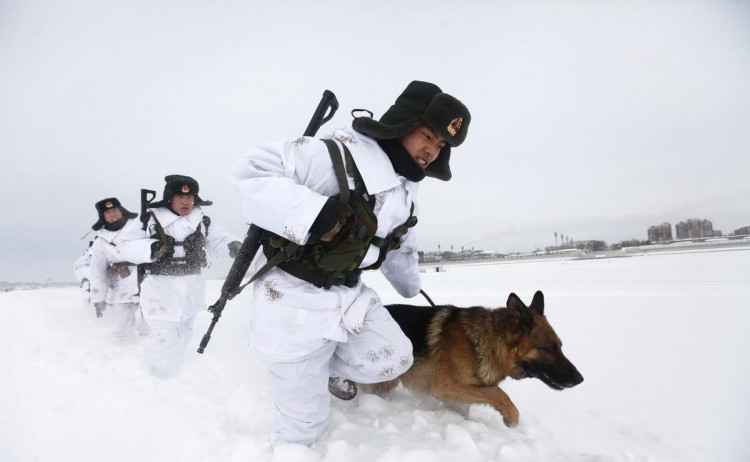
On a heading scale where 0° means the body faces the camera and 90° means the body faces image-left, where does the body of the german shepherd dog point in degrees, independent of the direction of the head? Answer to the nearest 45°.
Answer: approximately 270°
